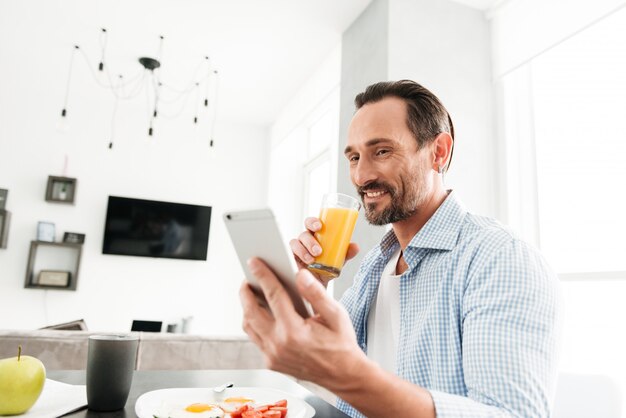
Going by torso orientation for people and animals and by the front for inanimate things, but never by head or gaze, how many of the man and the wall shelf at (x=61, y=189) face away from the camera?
0

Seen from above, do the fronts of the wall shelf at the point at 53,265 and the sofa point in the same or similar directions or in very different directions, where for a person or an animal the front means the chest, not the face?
very different directions

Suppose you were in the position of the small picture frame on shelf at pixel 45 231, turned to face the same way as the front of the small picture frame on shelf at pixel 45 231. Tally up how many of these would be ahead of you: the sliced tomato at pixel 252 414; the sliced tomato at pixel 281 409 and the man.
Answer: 3

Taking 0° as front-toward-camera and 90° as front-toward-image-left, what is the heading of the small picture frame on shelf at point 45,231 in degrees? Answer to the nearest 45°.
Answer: approximately 0°

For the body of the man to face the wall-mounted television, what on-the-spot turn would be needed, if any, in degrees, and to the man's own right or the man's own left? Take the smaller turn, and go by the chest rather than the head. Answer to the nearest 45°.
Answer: approximately 90° to the man's own right

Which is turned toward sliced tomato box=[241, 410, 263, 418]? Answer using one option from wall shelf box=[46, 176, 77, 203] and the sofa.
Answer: the wall shelf

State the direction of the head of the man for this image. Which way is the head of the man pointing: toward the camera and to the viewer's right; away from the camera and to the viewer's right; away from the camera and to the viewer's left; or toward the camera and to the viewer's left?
toward the camera and to the viewer's left

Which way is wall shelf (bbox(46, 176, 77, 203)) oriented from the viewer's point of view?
toward the camera

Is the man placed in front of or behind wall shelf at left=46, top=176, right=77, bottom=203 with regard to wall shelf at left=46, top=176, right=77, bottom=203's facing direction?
in front

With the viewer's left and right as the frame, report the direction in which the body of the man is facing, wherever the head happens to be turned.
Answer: facing the viewer and to the left of the viewer

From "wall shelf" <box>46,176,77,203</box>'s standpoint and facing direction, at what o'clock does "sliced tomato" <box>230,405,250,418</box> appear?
The sliced tomato is roughly at 12 o'clock from the wall shelf.

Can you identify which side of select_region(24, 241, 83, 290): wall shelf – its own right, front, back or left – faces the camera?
front

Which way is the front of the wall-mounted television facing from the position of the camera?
facing the viewer

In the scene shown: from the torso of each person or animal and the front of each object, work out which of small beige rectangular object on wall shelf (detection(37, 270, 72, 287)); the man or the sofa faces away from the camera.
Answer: the sofa

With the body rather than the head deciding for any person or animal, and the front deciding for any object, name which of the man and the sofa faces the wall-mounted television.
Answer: the sofa

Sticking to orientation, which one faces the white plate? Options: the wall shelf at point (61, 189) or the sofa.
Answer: the wall shelf

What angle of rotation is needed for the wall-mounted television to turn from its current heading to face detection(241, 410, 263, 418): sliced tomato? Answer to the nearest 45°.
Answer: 0° — it already faces it

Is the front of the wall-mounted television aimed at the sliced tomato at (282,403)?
yes
